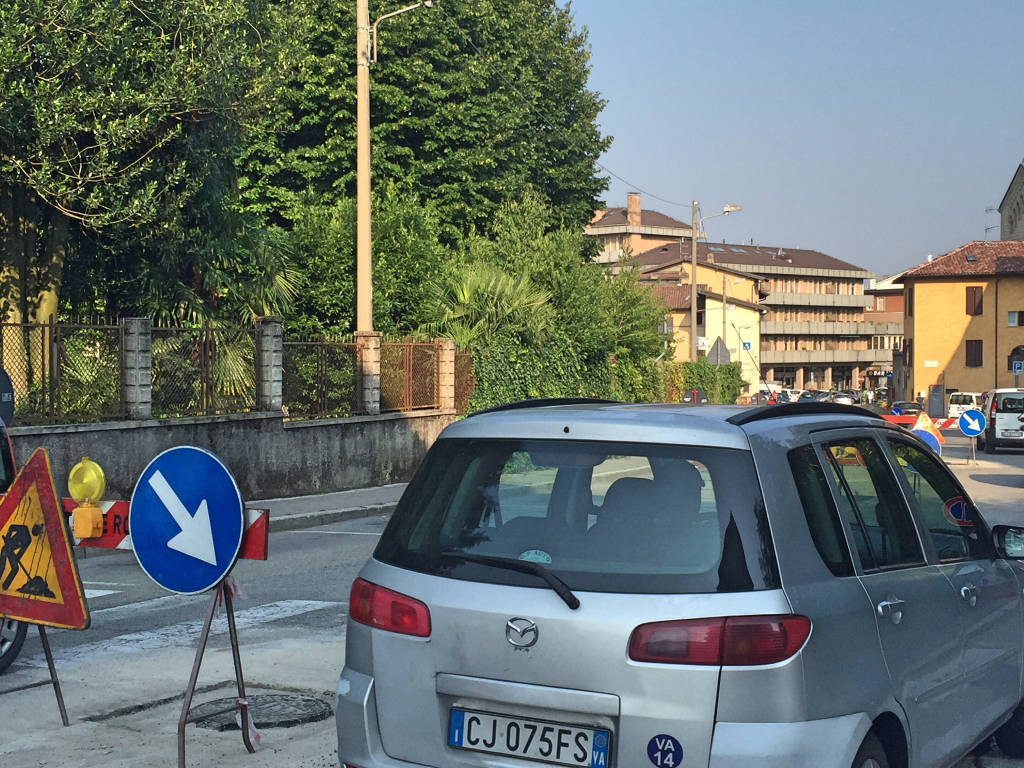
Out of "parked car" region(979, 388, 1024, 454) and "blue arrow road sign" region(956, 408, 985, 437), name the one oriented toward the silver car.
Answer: the blue arrow road sign

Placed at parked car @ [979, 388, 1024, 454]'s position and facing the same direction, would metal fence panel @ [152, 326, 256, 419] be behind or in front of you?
behind

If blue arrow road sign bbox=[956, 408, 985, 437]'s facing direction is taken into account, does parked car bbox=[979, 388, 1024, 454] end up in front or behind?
behind

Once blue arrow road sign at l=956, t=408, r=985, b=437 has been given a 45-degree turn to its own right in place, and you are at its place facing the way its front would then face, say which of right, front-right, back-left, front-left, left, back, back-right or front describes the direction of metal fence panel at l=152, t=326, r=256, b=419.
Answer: front

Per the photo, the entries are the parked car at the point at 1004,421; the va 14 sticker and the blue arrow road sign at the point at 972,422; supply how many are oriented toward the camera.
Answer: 2

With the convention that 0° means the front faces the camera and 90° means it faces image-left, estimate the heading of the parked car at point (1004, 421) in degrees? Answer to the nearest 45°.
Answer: approximately 180°

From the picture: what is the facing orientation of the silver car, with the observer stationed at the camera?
facing away from the viewer and to the right of the viewer

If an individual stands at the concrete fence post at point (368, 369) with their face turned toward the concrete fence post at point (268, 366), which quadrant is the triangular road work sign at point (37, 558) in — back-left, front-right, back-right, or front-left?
front-left

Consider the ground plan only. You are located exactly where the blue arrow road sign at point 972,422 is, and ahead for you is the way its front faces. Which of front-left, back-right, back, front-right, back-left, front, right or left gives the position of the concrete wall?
front-right

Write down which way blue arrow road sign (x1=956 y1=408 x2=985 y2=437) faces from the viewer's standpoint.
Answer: facing the viewer
